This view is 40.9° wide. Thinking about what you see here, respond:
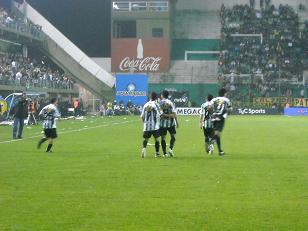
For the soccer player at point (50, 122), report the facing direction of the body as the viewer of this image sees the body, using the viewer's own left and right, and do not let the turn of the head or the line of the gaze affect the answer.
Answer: facing away from the viewer and to the right of the viewer

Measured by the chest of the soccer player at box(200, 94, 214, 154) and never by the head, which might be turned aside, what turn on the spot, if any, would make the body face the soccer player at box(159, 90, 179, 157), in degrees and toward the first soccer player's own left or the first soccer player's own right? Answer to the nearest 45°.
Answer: approximately 90° to the first soccer player's own left

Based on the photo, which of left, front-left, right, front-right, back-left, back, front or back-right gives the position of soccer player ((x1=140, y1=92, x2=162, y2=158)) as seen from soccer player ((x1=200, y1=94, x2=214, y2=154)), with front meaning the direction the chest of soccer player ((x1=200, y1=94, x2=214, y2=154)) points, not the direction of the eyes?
left

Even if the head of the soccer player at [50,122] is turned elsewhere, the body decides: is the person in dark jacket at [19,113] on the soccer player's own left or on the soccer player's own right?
on the soccer player's own left

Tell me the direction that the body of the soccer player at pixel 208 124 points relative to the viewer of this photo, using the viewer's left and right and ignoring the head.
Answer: facing away from the viewer and to the left of the viewer
